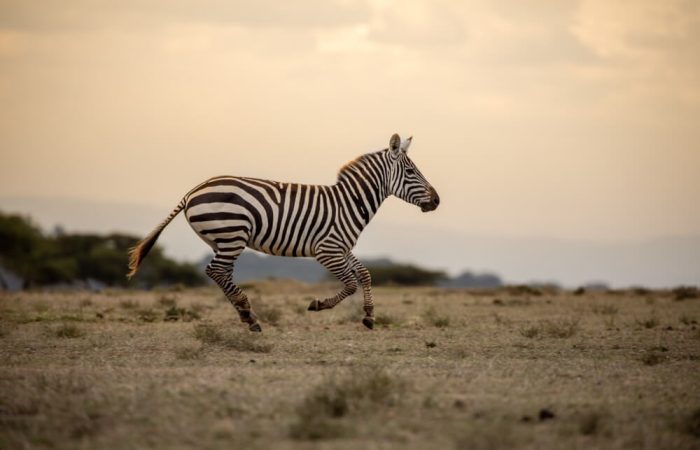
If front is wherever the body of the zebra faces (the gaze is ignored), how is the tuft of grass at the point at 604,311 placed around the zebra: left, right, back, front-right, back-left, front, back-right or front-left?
front-left

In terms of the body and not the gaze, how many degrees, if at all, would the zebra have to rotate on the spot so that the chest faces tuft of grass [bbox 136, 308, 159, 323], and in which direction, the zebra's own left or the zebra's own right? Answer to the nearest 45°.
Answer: approximately 135° to the zebra's own left

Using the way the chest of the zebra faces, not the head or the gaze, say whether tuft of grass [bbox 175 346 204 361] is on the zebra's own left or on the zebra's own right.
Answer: on the zebra's own right

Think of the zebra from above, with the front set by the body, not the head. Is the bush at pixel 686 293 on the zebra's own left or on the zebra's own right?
on the zebra's own left

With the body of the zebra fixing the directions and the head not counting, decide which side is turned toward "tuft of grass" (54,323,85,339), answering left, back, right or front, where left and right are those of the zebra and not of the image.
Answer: back

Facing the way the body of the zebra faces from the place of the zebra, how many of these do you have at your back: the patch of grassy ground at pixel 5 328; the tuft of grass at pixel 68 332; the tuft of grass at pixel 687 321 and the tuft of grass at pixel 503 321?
2

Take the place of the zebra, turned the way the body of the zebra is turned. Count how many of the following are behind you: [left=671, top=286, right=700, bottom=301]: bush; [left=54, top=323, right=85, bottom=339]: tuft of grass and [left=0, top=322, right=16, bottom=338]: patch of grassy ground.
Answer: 2

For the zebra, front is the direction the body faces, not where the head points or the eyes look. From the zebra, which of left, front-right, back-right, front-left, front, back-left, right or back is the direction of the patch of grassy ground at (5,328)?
back

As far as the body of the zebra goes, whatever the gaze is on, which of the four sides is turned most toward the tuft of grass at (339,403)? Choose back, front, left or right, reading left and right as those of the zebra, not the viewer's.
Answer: right

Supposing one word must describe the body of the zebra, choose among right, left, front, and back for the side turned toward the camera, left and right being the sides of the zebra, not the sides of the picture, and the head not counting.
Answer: right

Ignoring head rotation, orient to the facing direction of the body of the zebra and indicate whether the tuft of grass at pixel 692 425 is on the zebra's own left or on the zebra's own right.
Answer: on the zebra's own right

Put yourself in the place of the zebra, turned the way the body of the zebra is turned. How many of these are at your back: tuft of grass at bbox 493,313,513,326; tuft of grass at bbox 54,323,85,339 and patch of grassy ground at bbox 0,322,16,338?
2
